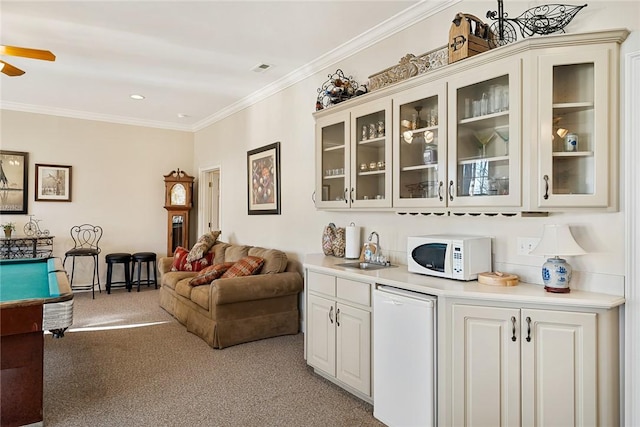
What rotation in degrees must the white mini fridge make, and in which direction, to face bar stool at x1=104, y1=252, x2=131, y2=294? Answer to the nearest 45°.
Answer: approximately 90° to its right

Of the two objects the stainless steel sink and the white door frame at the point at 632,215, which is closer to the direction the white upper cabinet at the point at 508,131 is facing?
the stainless steel sink

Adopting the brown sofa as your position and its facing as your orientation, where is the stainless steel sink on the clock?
The stainless steel sink is roughly at 9 o'clock from the brown sofa.

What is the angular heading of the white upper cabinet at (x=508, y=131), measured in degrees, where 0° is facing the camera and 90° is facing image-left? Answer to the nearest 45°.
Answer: approximately 45°

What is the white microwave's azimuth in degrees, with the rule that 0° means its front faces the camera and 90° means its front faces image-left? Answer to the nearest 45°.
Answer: approximately 45°

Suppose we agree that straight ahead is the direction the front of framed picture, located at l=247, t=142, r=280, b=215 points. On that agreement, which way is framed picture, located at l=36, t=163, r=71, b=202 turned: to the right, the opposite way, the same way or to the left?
to the left

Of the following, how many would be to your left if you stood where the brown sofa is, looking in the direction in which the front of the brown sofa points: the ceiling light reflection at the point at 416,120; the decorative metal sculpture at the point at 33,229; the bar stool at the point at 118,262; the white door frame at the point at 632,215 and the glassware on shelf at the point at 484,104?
3

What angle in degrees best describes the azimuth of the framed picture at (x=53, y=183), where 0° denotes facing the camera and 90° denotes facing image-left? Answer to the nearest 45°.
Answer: approximately 0°

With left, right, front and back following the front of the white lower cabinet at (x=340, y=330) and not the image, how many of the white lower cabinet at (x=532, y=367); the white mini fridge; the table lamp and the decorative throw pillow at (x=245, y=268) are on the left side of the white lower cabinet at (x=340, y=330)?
3

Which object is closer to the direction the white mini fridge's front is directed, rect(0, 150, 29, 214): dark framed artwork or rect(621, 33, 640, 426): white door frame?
the dark framed artwork

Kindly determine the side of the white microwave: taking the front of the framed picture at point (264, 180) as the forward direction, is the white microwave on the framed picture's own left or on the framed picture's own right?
on the framed picture's own left

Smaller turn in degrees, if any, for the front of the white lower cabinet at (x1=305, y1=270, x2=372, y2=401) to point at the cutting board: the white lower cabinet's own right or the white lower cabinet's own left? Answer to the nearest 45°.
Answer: approximately 90° to the white lower cabinet's own left
